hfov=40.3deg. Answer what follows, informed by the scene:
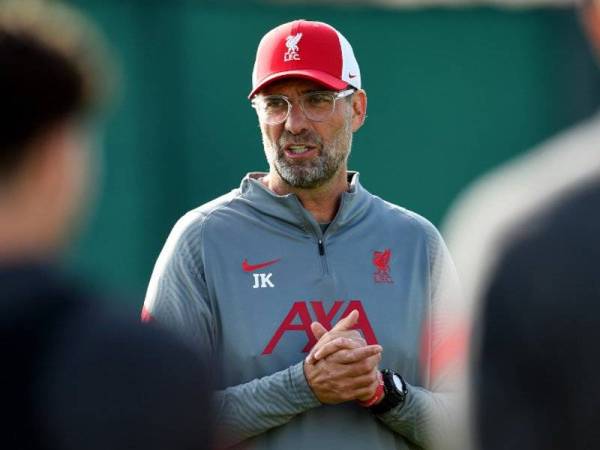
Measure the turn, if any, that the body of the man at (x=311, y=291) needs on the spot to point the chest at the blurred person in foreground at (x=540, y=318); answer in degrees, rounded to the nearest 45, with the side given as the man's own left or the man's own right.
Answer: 0° — they already face them

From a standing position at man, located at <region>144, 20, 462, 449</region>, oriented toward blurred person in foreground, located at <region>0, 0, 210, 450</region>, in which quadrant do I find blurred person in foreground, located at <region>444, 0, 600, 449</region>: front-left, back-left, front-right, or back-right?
front-left

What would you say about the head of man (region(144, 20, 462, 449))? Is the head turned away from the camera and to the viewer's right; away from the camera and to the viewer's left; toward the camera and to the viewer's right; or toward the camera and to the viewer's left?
toward the camera and to the viewer's left

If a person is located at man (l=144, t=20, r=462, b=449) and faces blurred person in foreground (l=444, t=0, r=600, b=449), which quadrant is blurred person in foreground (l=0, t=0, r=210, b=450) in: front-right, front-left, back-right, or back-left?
front-right

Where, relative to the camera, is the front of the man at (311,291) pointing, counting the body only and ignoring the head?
toward the camera

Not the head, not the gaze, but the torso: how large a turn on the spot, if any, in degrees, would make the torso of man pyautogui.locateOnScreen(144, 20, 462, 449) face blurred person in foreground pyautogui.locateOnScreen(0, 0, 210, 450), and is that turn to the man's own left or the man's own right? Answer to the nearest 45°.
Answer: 0° — they already face them

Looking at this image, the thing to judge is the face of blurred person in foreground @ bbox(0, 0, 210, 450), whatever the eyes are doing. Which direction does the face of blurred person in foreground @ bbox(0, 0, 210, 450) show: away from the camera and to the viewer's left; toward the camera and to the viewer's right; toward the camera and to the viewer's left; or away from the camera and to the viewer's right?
away from the camera and to the viewer's right
